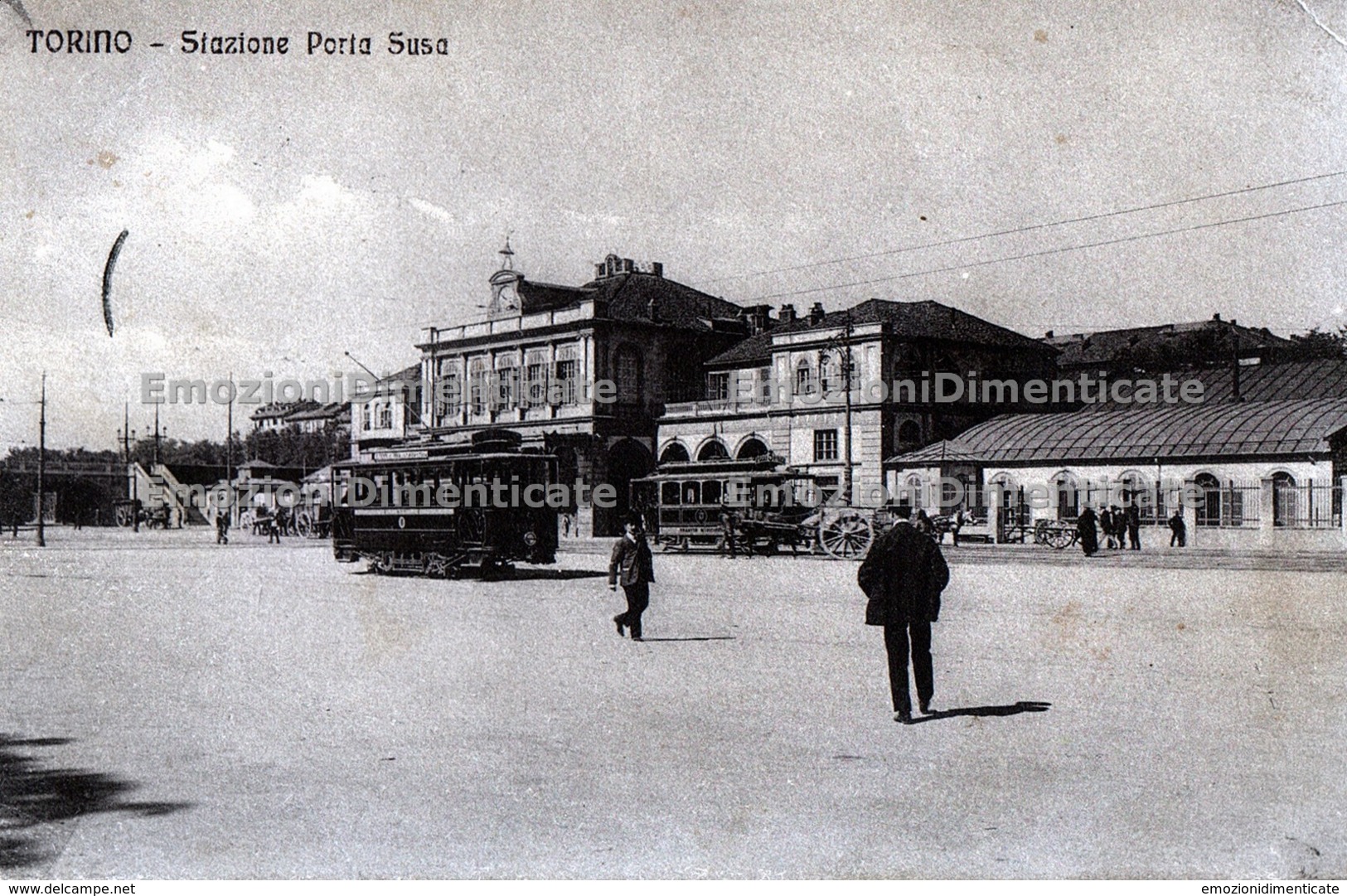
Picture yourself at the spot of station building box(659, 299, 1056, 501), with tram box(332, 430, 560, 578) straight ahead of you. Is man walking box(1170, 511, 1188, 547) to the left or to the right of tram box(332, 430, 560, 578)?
left

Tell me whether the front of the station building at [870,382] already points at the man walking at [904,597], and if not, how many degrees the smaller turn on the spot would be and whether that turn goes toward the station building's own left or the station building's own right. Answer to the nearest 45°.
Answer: approximately 45° to the station building's own left

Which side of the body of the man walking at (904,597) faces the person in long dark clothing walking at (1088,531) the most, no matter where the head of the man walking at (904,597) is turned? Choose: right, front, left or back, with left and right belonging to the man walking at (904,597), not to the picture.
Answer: front

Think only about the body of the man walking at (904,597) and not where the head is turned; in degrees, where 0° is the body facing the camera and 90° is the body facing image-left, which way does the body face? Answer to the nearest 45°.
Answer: approximately 180°

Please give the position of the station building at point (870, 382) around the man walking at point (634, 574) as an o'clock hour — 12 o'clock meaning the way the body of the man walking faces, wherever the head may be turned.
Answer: The station building is roughly at 8 o'clock from the man walking.

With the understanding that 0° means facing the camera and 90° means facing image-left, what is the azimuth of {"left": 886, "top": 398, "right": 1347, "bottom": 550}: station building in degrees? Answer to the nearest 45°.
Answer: approximately 45°
